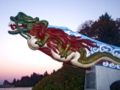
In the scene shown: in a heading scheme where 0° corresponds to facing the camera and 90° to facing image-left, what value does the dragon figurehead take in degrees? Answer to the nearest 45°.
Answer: approximately 90°
